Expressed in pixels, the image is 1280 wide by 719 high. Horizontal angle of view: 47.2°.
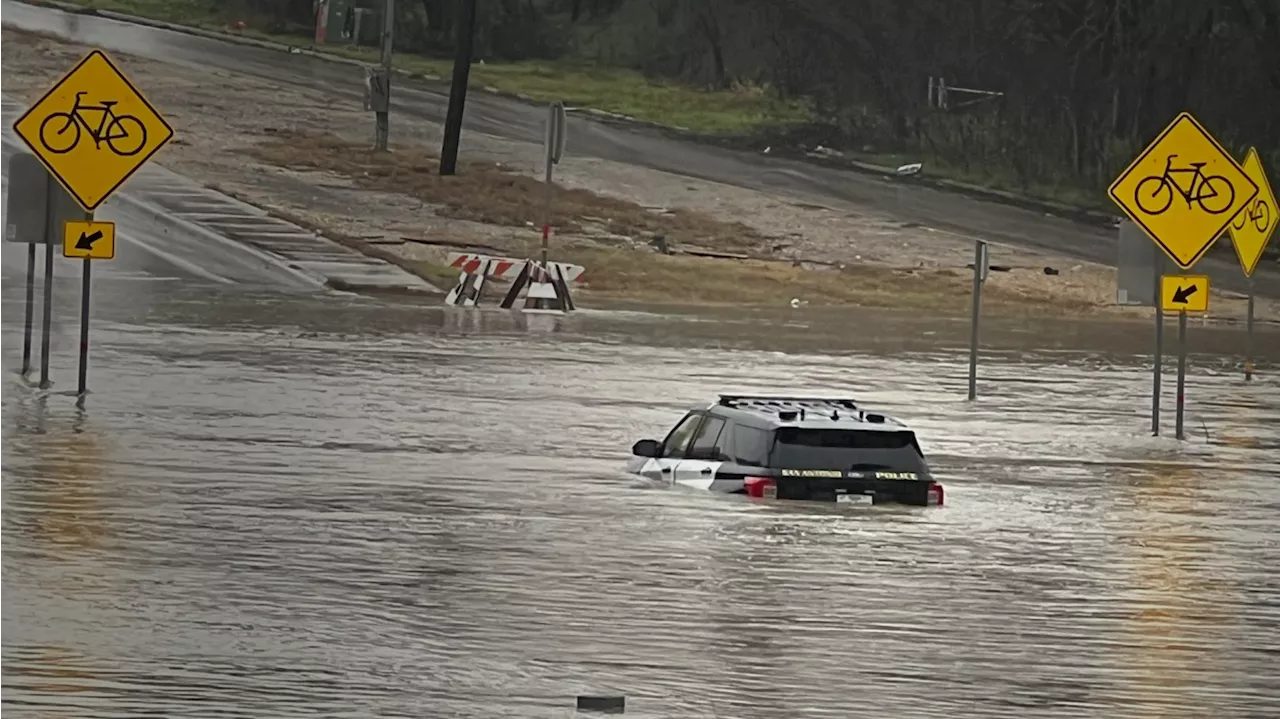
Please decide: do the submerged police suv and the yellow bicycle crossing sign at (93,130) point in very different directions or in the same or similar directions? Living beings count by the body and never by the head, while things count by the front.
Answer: very different directions

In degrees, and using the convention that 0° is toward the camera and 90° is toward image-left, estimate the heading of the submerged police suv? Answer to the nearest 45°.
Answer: approximately 135°

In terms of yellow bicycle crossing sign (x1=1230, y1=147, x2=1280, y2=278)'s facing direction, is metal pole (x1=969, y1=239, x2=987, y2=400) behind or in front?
in front

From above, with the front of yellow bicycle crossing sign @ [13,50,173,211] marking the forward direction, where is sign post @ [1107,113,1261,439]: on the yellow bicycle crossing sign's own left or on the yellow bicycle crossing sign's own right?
on the yellow bicycle crossing sign's own left

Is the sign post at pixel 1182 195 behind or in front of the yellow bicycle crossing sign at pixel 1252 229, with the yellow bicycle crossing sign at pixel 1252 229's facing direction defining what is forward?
in front

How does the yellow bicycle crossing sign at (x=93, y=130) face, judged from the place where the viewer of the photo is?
facing the viewer

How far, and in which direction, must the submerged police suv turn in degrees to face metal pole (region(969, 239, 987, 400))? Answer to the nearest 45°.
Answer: approximately 45° to its right
